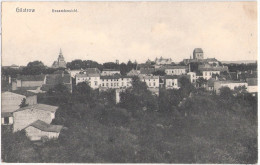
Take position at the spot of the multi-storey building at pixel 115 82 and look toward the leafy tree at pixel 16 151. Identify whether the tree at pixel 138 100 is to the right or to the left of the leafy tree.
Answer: left
